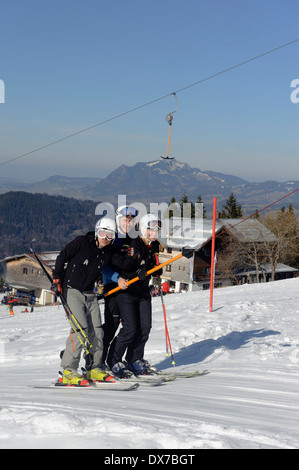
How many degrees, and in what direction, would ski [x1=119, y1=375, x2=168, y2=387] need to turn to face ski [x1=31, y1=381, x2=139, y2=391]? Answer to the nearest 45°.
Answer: approximately 135° to its right

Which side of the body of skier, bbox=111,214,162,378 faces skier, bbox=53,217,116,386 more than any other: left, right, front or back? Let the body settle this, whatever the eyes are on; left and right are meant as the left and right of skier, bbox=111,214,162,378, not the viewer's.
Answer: right

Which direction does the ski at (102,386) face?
to the viewer's right

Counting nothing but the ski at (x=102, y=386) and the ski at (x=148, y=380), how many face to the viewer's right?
2

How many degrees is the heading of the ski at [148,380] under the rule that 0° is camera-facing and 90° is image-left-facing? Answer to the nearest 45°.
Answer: approximately 270°

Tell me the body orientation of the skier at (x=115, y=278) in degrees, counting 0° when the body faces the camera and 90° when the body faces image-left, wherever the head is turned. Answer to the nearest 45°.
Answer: approximately 315°
